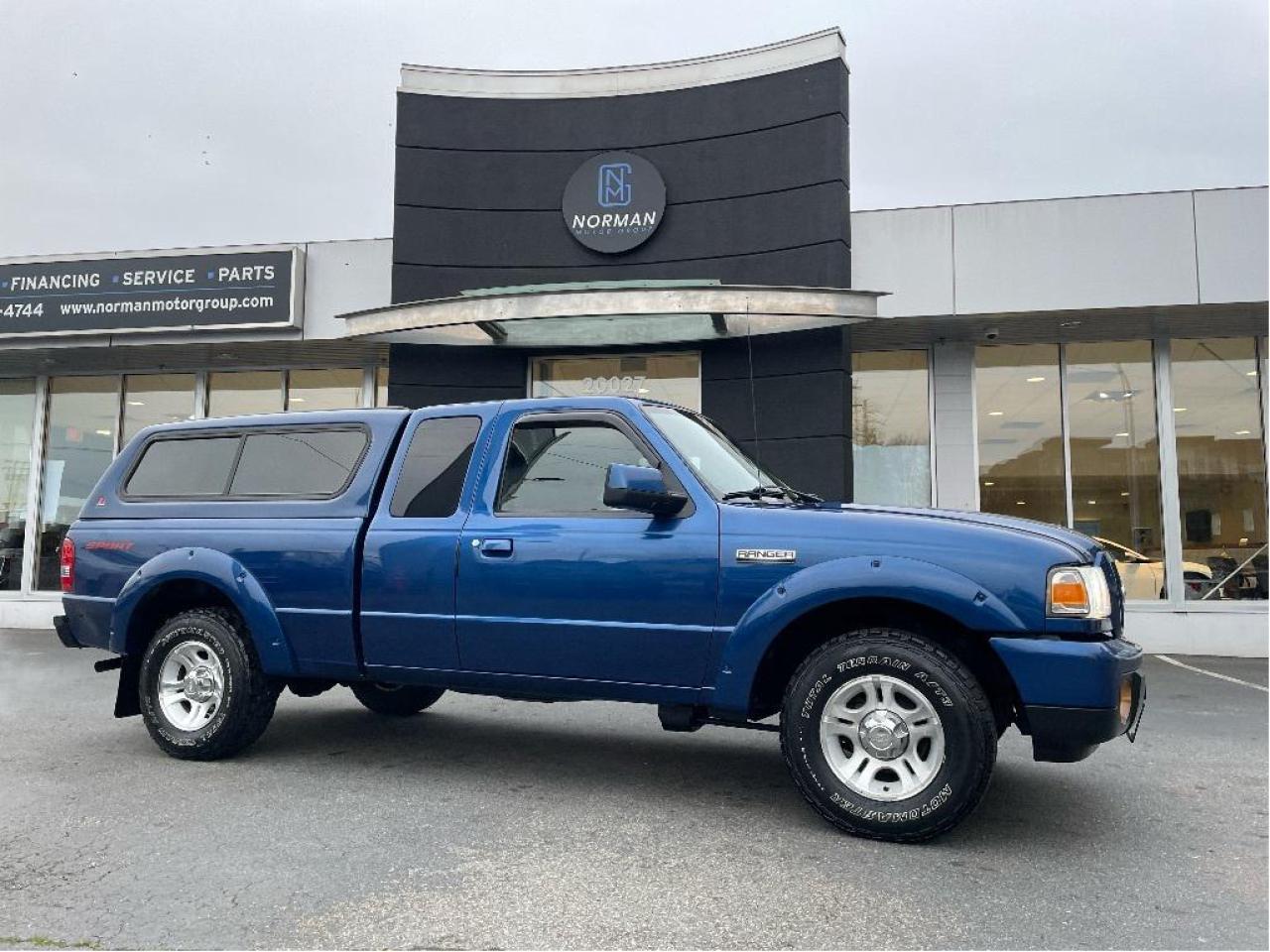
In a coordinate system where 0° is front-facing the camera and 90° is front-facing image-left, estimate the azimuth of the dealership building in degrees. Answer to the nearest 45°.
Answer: approximately 0°

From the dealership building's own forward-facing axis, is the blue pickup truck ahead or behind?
ahead
